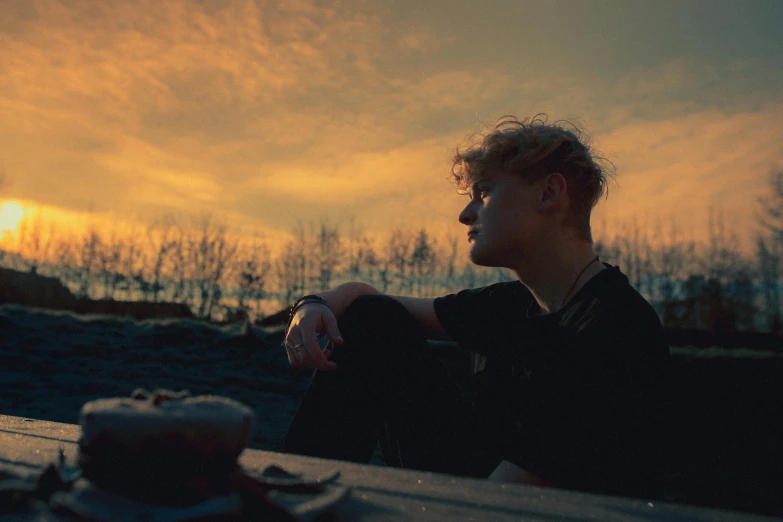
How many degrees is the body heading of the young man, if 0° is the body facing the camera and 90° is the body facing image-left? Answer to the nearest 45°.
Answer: approximately 45°

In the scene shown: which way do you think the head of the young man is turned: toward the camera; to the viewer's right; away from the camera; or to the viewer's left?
to the viewer's left
